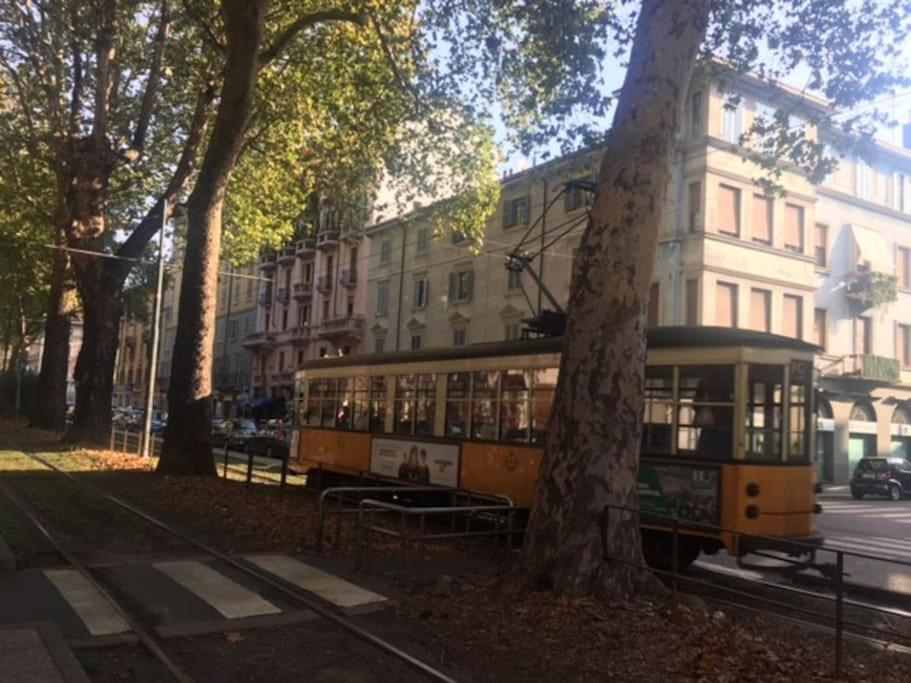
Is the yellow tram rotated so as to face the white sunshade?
no
